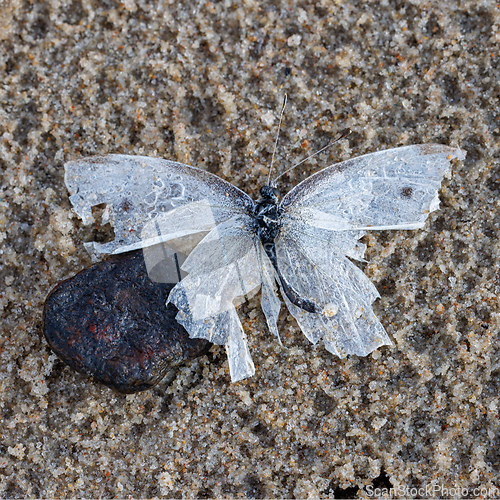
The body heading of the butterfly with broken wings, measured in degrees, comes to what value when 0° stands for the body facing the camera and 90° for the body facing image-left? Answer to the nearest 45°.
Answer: approximately 180°
